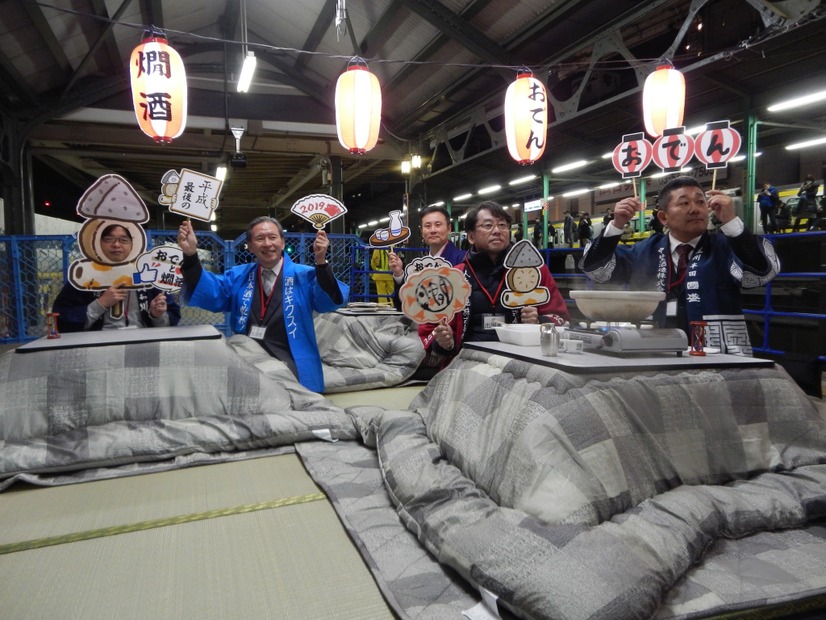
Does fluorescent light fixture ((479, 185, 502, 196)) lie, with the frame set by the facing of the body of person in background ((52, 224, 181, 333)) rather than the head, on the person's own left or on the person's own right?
on the person's own left

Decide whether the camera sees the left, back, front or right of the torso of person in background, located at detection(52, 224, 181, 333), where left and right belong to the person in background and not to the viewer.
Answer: front

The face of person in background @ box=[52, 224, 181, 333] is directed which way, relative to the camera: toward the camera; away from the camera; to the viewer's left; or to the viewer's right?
toward the camera

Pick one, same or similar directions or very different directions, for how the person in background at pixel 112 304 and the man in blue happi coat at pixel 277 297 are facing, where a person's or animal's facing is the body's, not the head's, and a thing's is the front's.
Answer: same or similar directions

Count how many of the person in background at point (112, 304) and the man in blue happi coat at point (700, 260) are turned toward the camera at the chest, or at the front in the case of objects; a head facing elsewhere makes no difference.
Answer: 2

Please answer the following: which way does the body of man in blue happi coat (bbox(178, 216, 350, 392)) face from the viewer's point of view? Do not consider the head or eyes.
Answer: toward the camera

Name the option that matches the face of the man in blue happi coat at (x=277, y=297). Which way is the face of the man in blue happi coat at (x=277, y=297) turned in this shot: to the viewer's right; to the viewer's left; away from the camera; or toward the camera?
toward the camera

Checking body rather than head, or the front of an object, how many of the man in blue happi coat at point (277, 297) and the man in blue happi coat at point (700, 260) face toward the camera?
2

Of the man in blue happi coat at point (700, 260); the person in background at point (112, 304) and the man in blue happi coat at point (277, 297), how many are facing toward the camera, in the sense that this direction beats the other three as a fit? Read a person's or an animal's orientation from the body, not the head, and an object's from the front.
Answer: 3

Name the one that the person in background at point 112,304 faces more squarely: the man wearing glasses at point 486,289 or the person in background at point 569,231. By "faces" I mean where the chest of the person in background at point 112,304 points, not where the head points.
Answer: the man wearing glasses

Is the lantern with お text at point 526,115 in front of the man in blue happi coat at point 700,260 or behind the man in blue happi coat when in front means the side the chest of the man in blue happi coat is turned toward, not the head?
behind

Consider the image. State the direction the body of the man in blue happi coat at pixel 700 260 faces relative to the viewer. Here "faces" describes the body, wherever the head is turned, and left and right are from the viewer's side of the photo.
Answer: facing the viewer

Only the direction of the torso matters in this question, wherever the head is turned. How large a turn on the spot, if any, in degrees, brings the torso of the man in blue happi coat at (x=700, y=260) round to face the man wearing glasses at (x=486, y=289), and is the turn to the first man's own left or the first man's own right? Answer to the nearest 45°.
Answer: approximately 90° to the first man's own right

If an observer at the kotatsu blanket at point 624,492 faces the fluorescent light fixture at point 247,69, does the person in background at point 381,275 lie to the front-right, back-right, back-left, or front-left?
front-right
